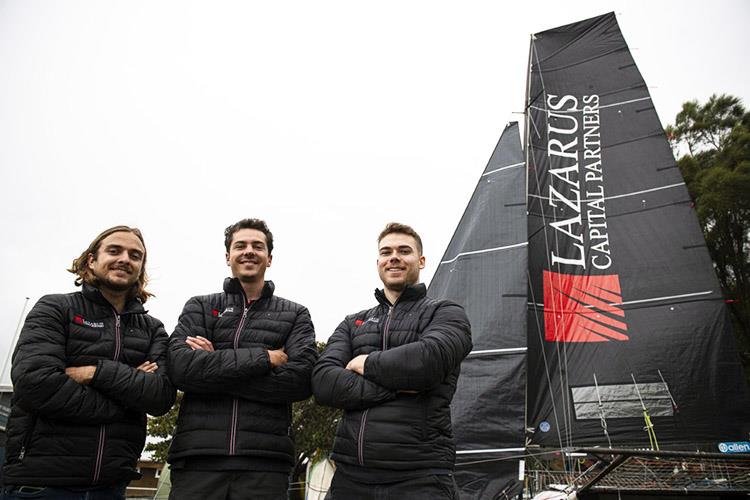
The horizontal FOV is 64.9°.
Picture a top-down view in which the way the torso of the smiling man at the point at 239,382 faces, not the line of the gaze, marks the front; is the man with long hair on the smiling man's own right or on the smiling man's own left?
on the smiling man's own right

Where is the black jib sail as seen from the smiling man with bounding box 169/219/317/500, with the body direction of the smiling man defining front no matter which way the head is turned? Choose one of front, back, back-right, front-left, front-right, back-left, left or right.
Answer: back-left

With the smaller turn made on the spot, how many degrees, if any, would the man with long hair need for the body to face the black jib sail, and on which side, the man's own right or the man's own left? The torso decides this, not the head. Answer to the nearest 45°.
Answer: approximately 90° to the man's own left

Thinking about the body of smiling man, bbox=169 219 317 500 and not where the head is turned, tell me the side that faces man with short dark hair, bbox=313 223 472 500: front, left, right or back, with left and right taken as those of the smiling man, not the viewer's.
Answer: left

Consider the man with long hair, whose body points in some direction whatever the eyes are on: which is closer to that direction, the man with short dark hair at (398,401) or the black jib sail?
the man with short dark hair

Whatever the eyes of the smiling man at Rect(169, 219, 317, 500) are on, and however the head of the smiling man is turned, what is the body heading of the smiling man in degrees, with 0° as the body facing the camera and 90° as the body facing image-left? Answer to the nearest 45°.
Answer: approximately 0°

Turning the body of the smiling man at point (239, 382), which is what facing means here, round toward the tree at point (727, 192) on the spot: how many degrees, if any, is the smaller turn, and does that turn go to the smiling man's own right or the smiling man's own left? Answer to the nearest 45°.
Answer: approximately 135° to the smiling man's own left

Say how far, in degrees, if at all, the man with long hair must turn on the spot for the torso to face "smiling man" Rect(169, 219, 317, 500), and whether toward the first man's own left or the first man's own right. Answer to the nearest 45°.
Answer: approximately 45° to the first man's own left

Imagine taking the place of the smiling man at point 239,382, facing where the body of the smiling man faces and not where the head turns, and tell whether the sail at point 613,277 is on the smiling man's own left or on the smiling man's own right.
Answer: on the smiling man's own left

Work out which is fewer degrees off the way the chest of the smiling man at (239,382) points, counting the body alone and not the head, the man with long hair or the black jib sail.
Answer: the man with long hair

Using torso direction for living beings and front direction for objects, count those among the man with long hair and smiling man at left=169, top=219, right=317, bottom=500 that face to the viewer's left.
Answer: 0

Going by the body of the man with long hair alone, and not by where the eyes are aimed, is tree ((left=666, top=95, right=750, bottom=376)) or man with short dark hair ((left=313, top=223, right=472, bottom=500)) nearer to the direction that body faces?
the man with short dark hair
